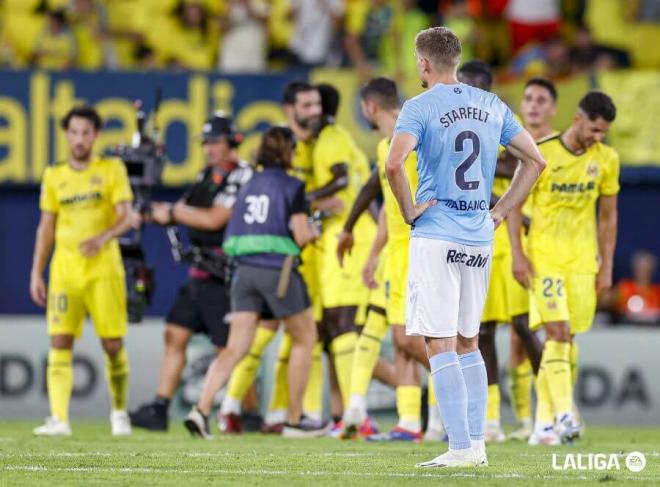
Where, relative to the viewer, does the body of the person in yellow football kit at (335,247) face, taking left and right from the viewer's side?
facing to the left of the viewer

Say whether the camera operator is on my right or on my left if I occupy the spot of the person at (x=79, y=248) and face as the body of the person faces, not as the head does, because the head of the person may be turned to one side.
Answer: on my left

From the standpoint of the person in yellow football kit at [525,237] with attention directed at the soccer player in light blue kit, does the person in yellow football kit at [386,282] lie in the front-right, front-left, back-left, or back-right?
front-right

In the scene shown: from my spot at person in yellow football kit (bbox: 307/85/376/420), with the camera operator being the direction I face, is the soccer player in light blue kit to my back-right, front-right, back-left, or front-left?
back-left

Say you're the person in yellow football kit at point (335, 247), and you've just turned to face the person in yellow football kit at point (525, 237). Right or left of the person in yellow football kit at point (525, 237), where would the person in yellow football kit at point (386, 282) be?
right

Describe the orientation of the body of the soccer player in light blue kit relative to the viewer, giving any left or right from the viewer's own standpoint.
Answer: facing away from the viewer and to the left of the viewer

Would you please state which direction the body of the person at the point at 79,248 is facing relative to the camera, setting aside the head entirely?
toward the camera

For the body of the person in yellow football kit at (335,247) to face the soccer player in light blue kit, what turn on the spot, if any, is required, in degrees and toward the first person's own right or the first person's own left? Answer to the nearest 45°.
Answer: approximately 90° to the first person's own left

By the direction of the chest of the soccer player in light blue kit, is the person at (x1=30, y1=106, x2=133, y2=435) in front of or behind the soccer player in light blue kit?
in front

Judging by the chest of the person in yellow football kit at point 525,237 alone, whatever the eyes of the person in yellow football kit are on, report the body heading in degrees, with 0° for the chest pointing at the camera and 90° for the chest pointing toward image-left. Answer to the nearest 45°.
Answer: approximately 45°

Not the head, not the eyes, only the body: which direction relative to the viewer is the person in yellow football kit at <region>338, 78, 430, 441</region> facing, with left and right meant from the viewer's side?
facing to the left of the viewer

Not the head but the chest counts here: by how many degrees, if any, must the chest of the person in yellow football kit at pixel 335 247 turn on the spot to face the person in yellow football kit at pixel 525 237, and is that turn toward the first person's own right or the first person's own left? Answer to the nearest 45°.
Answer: approximately 135° to the first person's own left
